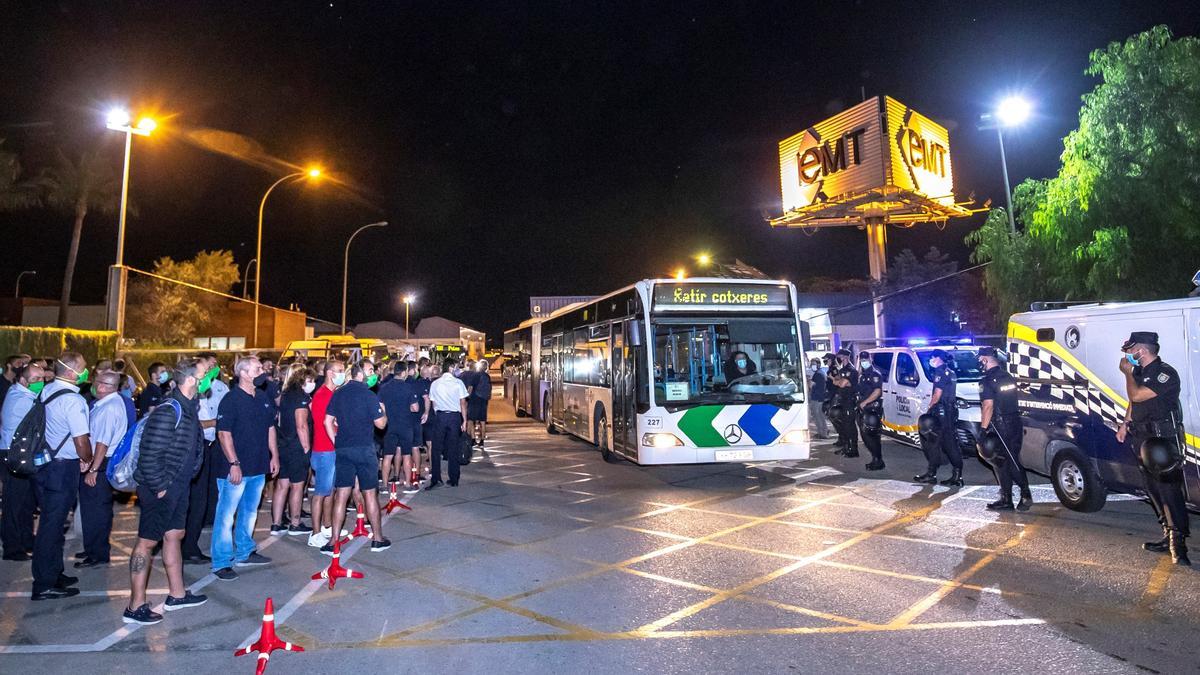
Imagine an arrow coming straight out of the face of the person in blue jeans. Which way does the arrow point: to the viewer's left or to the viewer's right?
to the viewer's right

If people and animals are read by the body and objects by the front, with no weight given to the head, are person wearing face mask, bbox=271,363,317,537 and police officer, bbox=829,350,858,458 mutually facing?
yes

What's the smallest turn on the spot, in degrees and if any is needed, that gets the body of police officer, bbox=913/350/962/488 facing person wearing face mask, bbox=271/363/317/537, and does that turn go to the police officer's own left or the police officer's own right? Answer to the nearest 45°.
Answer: approximately 45° to the police officer's own left

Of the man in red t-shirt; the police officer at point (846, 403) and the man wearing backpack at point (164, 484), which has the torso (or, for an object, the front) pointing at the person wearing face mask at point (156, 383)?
the police officer

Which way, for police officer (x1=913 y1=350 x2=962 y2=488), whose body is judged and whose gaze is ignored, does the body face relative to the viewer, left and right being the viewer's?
facing to the left of the viewer

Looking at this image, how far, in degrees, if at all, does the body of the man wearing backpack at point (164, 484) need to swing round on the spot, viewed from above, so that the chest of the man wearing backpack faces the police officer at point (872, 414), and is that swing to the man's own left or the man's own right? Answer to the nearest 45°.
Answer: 0° — they already face them

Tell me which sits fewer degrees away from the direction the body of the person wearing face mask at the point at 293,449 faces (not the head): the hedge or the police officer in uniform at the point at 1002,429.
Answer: the police officer in uniform

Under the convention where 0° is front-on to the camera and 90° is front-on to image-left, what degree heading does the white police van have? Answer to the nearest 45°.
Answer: approximately 315°

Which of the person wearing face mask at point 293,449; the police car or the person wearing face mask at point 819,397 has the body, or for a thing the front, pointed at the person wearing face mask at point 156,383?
the person wearing face mask at point 819,397

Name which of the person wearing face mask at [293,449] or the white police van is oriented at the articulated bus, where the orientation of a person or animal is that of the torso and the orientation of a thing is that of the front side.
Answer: the person wearing face mask

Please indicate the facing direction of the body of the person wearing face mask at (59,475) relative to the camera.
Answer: to the viewer's right
